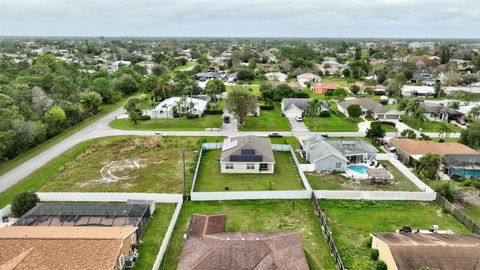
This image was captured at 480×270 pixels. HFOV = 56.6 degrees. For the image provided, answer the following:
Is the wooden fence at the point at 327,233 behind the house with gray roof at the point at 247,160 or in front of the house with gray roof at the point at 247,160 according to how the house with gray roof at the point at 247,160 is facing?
behind

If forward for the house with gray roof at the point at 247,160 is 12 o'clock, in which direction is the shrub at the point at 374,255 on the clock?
The shrub is roughly at 5 o'clock from the house with gray roof.

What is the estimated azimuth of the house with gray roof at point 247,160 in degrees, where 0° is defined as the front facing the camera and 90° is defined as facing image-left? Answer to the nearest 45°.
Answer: approximately 180°

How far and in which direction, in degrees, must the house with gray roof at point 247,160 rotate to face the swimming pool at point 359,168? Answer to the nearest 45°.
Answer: approximately 90° to its right

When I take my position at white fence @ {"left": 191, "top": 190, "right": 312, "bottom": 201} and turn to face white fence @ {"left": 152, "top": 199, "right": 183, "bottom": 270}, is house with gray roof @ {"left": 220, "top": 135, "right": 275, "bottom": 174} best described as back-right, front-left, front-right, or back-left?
back-right

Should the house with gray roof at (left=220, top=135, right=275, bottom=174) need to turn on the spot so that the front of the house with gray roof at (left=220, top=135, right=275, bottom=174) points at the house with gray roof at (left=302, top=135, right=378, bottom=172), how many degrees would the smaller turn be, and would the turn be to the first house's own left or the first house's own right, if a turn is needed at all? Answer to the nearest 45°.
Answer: approximately 90° to the first house's own right

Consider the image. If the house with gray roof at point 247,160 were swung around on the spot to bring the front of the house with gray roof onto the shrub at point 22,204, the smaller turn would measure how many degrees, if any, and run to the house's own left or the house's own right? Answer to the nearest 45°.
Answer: approximately 135° to the house's own left

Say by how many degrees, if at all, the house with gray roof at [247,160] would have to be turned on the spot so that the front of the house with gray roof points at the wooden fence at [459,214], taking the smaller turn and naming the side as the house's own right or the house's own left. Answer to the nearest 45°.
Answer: approximately 135° to the house's own right

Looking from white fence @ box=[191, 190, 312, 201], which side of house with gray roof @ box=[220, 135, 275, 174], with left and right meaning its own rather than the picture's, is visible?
back
